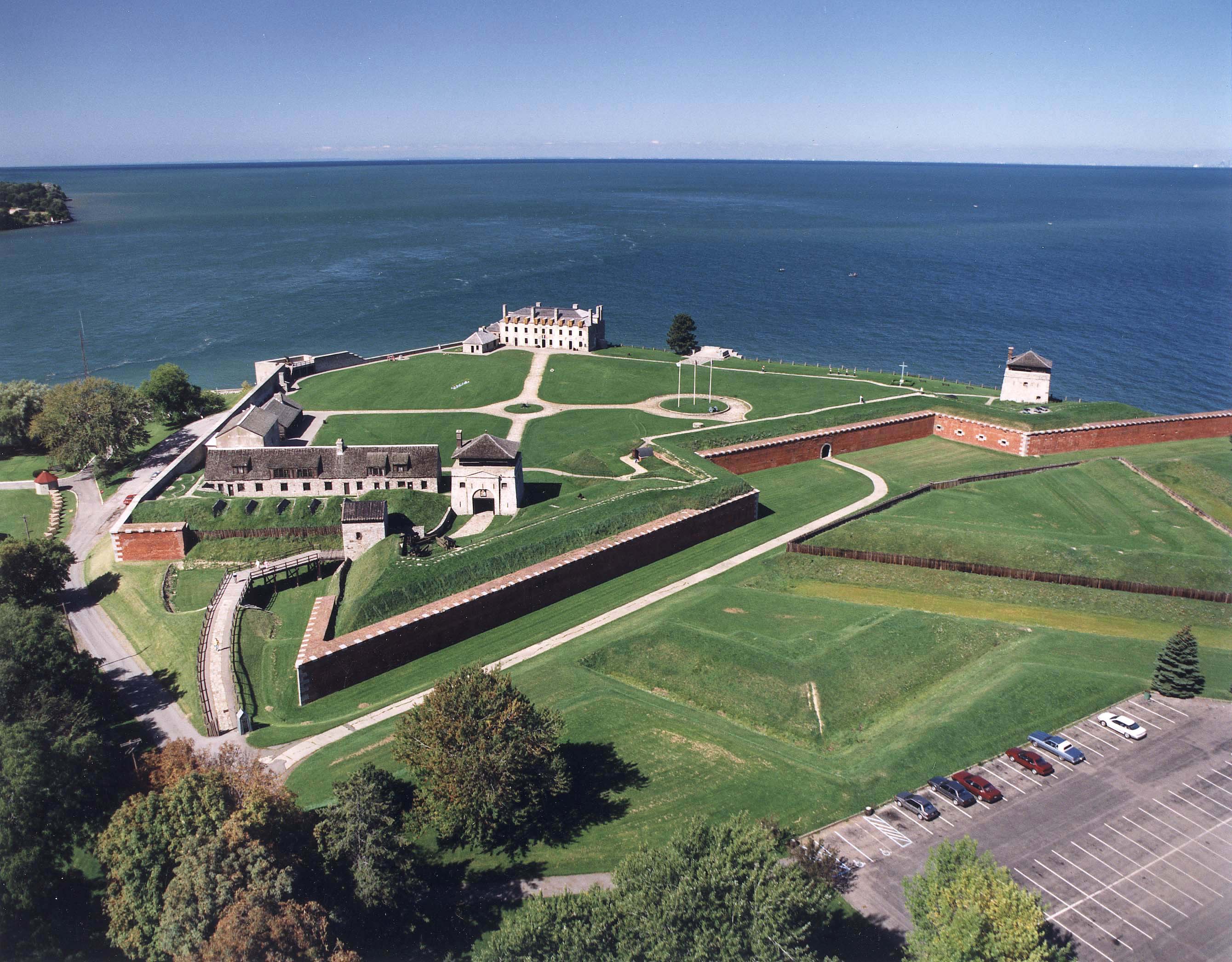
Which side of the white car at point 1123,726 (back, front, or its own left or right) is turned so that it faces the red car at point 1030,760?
left

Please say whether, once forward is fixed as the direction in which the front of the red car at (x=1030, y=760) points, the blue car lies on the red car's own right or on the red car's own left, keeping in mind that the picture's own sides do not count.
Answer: on the red car's own right

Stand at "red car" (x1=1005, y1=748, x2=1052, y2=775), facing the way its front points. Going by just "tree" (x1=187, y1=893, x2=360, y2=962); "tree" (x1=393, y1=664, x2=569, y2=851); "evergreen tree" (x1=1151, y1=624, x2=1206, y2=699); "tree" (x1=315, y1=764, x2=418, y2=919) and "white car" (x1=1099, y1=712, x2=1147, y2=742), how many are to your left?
3

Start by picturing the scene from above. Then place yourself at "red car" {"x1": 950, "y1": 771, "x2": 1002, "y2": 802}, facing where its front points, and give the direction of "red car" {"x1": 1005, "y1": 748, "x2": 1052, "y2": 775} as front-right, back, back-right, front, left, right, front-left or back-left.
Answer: right

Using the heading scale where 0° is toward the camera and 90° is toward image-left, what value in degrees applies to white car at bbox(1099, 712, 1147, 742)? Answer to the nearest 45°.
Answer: approximately 135°

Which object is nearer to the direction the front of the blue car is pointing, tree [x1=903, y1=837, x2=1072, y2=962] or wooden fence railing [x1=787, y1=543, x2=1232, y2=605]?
the wooden fence railing

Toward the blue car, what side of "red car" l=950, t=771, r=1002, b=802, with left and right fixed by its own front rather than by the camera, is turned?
right

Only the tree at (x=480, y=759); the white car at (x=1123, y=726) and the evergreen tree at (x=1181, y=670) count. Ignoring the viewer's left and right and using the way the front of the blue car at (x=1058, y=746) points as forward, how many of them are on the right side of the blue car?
2

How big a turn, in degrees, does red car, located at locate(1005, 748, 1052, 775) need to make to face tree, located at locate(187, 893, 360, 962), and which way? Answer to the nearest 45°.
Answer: approximately 90° to its left

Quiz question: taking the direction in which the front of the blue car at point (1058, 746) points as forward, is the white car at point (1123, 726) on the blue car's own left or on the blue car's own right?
on the blue car's own right

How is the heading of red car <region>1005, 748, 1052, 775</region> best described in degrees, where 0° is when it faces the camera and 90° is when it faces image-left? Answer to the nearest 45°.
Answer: approximately 135°

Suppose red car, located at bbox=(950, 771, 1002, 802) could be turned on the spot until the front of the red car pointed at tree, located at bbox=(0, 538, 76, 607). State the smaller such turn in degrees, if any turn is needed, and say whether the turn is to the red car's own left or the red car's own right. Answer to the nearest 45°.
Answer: approximately 45° to the red car's own left

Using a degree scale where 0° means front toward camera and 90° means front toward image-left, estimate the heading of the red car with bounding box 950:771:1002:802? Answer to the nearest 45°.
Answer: approximately 135°
